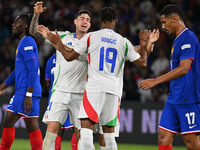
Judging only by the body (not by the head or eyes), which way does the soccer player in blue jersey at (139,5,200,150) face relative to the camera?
to the viewer's left

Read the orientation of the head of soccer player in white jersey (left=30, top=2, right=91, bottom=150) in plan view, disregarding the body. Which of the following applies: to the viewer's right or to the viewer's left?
to the viewer's right

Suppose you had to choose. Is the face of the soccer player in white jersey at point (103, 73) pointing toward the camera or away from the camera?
away from the camera

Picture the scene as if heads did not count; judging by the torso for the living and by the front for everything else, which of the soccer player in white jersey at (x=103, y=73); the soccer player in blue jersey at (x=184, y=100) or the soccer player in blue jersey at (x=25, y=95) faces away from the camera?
the soccer player in white jersey

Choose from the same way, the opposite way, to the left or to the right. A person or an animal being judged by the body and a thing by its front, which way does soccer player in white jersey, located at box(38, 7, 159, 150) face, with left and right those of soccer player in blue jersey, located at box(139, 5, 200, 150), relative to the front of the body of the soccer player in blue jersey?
to the right

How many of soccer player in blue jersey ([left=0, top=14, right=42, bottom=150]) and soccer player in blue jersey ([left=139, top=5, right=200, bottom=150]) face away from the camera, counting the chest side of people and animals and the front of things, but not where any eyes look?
0

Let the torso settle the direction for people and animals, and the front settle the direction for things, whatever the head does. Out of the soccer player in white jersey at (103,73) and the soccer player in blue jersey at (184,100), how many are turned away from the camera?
1

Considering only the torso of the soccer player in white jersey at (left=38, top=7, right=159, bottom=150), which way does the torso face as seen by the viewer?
away from the camera

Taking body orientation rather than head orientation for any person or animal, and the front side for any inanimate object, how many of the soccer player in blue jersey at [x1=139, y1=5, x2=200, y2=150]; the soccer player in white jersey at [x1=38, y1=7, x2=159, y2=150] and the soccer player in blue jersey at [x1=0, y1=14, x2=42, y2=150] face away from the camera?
1

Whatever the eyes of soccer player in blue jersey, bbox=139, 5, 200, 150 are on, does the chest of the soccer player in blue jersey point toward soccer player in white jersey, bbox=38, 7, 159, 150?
yes

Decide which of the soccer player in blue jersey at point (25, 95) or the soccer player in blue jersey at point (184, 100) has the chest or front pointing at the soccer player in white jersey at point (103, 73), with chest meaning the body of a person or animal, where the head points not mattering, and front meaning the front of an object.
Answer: the soccer player in blue jersey at point (184, 100)
